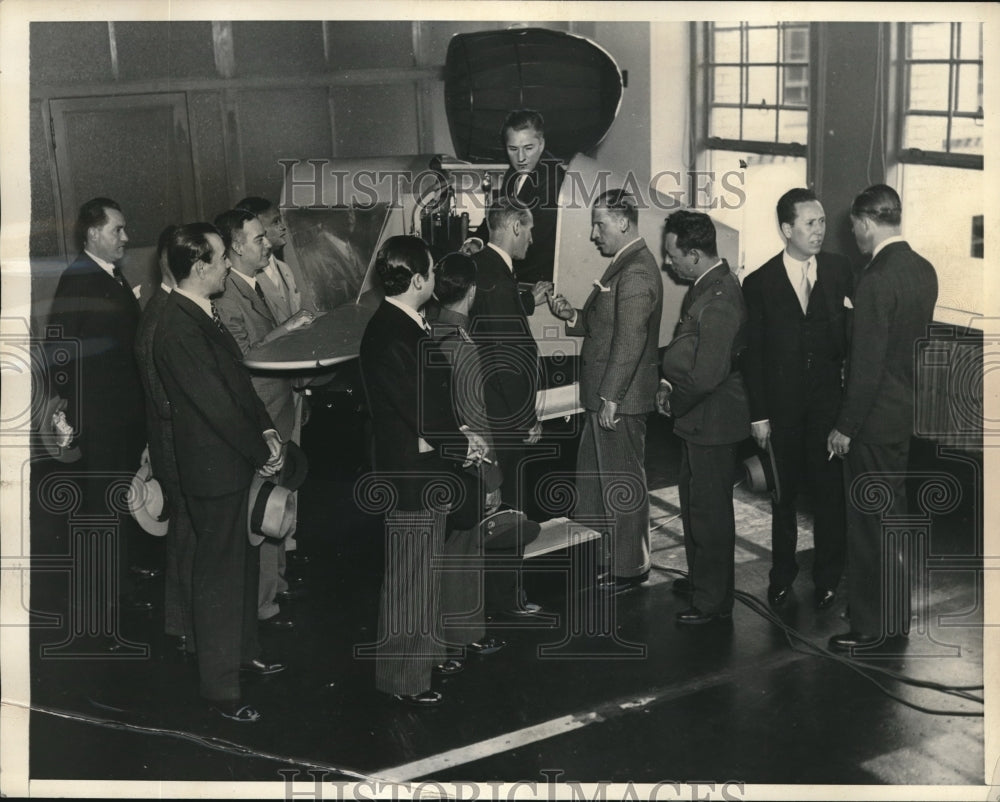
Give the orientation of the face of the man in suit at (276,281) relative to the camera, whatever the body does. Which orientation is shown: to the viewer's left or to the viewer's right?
to the viewer's right

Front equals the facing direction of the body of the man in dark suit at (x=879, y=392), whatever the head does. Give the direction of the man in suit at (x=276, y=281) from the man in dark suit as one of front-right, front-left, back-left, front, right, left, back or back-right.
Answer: front-left

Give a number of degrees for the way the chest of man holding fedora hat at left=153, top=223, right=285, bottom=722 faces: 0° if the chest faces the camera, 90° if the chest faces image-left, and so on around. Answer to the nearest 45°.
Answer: approximately 270°

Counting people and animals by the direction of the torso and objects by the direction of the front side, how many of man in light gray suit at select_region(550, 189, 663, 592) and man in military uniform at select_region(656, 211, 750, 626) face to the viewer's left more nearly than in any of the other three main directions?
2

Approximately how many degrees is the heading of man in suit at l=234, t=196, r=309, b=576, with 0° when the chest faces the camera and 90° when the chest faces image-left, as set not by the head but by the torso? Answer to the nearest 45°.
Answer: approximately 315°

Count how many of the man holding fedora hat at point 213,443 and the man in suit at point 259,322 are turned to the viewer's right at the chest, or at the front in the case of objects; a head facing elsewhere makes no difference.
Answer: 2

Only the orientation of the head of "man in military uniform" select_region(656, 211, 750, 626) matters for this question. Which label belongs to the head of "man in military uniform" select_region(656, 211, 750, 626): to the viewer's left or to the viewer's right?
to the viewer's left

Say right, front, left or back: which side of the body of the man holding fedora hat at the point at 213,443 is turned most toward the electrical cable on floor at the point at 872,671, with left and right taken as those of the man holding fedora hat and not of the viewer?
front

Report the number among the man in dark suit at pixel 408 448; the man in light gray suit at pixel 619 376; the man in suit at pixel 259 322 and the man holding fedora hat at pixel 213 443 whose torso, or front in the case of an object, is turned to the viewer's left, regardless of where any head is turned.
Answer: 1

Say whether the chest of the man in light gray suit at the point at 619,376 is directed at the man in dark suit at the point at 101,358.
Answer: yes

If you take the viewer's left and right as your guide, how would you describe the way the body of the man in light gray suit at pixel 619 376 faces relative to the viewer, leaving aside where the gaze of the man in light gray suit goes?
facing to the left of the viewer

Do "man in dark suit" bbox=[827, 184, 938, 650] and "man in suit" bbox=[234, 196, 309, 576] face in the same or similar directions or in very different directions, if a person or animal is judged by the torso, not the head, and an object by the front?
very different directions
